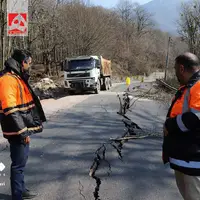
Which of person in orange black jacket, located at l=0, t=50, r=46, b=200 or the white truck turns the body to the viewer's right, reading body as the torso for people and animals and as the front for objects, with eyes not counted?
the person in orange black jacket

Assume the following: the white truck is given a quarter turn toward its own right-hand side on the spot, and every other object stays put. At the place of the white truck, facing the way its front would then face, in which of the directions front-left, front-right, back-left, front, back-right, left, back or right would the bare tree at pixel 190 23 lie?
right

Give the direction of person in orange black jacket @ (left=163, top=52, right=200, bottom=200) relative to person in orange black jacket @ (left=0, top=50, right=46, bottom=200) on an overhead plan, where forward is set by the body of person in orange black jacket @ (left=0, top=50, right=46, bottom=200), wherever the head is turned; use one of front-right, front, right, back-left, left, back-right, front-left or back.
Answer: front-right

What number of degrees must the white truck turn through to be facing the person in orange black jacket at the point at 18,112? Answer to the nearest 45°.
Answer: approximately 45° to its left

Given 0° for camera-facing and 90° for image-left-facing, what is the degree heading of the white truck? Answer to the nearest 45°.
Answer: approximately 45°

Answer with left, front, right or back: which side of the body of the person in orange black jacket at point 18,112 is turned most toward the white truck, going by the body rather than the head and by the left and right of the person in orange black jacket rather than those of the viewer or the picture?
left

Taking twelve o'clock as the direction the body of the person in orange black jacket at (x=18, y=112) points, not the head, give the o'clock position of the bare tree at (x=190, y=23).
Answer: The bare tree is roughly at 10 o'clock from the person in orange black jacket.

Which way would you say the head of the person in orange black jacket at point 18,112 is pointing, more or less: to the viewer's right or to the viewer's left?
to the viewer's right

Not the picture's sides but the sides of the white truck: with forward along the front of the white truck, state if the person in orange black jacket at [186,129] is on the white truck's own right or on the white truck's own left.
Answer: on the white truck's own left

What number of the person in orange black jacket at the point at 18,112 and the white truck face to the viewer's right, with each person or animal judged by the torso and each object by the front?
1

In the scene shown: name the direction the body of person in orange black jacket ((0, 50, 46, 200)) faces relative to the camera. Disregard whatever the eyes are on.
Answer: to the viewer's right
